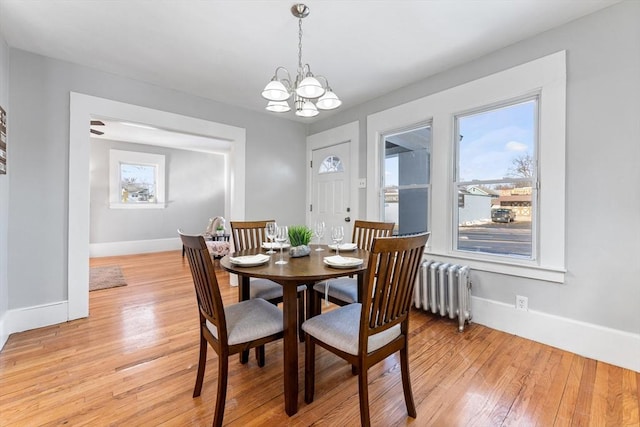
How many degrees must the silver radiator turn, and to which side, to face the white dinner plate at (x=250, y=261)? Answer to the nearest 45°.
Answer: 0° — it already faces it

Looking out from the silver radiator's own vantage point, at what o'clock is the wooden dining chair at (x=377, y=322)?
The wooden dining chair is roughly at 11 o'clock from the silver radiator.

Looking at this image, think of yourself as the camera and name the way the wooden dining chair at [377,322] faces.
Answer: facing away from the viewer and to the left of the viewer

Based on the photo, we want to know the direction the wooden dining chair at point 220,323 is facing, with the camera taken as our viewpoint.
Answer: facing away from the viewer and to the right of the viewer

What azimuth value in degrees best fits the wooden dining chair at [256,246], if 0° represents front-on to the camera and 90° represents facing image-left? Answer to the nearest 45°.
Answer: approximately 315°

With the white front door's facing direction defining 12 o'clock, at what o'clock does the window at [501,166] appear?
The window is roughly at 9 o'clock from the white front door.

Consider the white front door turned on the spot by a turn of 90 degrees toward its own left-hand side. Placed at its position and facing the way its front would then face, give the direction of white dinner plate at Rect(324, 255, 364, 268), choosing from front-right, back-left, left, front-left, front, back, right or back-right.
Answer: front-right

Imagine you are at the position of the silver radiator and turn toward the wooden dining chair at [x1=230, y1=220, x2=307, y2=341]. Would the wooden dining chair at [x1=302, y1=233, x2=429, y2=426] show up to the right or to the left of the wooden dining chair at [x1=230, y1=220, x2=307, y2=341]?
left

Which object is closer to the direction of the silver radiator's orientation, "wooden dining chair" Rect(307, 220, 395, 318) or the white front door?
the wooden dining chair

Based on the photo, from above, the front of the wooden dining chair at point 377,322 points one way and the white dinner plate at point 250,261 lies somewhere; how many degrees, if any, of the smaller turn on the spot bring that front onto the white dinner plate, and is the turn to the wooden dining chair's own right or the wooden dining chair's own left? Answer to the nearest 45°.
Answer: approximately 45° to the wooden dining chair's own left
